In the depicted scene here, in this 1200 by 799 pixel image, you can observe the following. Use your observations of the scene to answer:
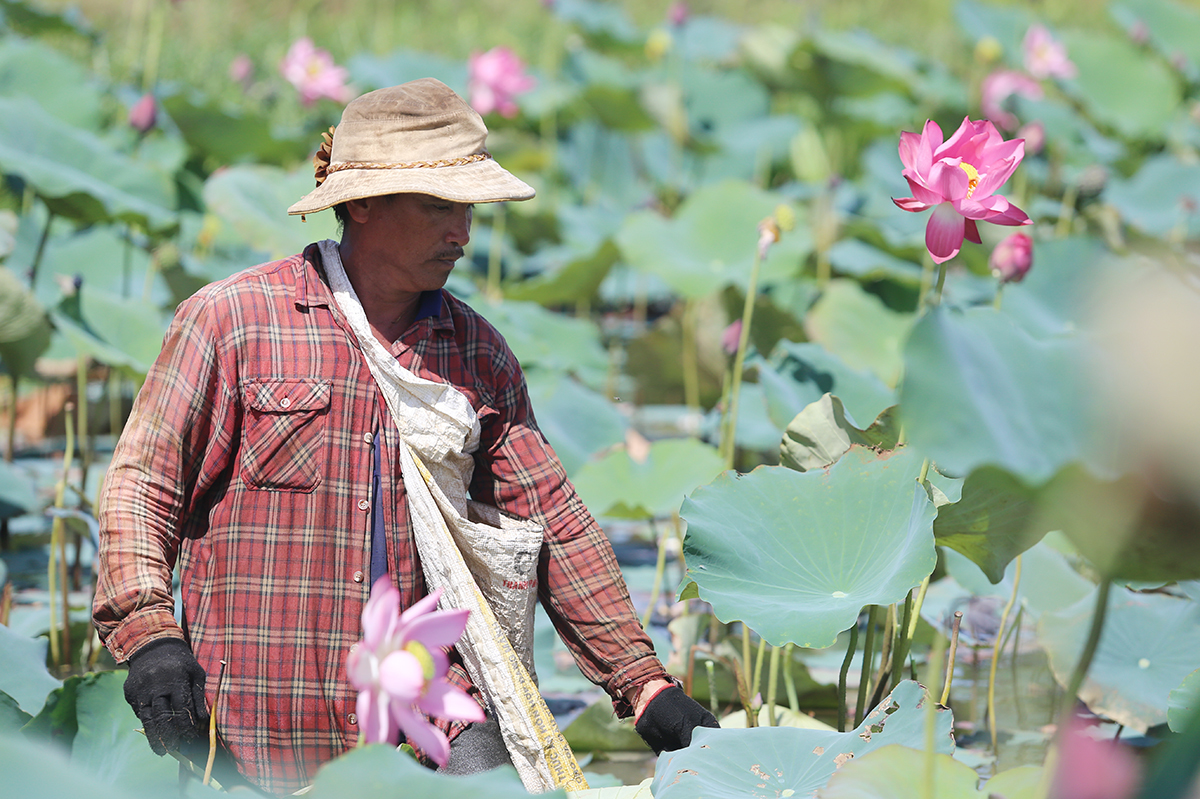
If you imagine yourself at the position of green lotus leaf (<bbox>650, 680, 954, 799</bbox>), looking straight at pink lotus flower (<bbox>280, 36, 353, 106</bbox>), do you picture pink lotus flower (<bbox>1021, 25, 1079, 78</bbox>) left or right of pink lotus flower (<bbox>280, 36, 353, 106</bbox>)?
right

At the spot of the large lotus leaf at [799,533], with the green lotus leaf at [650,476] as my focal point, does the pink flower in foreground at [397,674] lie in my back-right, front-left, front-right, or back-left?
back-left

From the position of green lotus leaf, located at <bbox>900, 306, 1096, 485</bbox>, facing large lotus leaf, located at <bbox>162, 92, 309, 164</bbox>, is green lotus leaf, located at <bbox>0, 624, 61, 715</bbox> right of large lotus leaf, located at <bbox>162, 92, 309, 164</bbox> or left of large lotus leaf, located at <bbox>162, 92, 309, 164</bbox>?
left

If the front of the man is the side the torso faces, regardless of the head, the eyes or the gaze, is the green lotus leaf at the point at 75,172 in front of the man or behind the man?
behind

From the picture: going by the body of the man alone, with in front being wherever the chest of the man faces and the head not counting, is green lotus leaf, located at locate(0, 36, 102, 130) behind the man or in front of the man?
behind

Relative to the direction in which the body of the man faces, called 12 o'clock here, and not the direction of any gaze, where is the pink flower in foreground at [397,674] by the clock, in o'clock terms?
The pink flower in foreground is roughly at 1 o'clock from the man.

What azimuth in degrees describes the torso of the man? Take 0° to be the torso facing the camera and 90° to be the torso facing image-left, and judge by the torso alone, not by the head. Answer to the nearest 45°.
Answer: approximately 315°

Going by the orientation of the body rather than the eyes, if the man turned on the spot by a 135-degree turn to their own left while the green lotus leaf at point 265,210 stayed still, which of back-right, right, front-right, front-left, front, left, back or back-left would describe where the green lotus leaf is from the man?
front

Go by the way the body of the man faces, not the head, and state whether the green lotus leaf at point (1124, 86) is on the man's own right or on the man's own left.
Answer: on the man's own left
